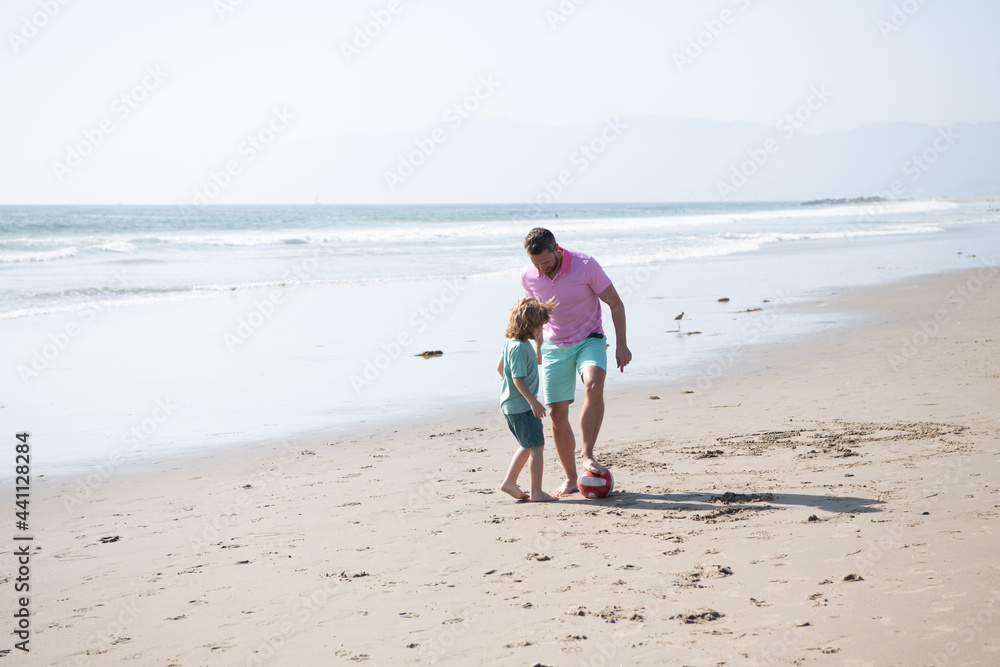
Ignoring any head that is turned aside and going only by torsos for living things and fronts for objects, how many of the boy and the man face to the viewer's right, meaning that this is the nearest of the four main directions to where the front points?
1

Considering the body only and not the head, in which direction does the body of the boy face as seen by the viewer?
to the viewer's right

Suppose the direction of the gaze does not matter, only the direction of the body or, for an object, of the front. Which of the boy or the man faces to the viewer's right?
the boy

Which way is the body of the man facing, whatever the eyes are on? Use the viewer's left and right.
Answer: facing the viewer and to the left of the viewer
